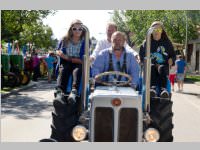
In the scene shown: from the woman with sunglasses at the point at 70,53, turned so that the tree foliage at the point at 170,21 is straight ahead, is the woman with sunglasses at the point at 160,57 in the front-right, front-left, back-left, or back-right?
front-right

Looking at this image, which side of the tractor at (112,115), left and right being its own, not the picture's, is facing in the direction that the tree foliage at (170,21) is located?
back

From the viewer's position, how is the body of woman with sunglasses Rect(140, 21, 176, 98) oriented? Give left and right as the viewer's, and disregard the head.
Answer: facing the viewer

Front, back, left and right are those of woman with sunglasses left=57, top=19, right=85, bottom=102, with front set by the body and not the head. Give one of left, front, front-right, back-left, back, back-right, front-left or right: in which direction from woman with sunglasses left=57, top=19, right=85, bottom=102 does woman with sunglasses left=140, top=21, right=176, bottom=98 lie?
left

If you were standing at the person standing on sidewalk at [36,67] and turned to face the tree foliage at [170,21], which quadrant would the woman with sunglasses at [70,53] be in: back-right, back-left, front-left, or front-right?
back-right

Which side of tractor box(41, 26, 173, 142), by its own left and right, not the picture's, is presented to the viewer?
front

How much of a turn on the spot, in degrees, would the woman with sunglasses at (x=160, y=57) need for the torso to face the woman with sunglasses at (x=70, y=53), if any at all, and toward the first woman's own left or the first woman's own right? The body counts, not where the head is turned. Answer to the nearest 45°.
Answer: approximately 90° to the first woman's own right

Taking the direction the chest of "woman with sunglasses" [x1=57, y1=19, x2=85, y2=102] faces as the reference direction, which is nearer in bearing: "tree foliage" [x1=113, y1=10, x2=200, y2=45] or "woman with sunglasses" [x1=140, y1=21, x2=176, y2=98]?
the woman with sunglasses

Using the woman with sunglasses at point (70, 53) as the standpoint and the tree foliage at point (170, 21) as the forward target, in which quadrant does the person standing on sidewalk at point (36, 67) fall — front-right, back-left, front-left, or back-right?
front-left

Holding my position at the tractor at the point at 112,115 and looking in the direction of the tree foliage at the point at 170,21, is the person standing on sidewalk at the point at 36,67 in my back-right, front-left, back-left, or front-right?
front-left

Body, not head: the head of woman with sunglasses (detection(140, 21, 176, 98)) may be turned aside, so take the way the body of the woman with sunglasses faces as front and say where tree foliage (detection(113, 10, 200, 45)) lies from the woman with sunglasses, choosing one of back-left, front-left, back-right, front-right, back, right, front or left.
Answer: back

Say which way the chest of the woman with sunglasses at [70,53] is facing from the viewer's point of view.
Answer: toward the camera
